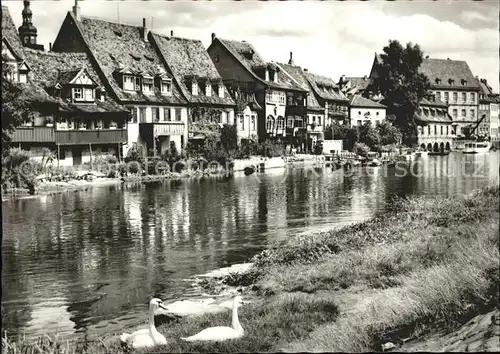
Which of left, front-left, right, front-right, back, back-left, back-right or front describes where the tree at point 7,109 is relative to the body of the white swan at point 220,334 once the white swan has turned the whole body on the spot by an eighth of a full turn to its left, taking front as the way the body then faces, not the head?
left

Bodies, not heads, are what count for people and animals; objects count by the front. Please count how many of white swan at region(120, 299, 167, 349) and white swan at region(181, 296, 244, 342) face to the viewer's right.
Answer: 2

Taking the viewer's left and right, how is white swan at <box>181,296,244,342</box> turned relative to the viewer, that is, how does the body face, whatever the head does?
facing to the right of the viewer

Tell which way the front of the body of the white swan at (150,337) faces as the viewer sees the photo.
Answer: to the viewer's right

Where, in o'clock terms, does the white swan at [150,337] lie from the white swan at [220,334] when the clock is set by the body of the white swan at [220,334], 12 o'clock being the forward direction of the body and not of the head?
the white swan at [150,337] is roughly at 7 o'clock from the white swan at [220,334].

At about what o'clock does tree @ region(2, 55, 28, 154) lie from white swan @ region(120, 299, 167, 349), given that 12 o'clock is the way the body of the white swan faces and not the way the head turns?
The tree is roughly at 8 o'clock from the white swan.
